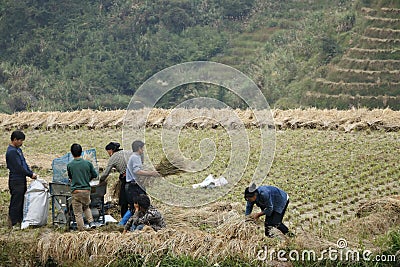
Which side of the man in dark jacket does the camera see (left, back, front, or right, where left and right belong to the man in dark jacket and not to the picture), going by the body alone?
right

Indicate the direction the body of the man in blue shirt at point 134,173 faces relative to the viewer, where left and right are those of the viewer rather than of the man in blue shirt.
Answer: facing to the right of the viewer

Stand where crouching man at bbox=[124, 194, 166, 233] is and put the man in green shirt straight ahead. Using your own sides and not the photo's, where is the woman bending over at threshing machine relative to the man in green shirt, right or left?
right

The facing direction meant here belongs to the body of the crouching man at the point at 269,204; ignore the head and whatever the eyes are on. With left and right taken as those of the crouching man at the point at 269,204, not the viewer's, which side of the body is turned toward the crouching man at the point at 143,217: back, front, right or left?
front

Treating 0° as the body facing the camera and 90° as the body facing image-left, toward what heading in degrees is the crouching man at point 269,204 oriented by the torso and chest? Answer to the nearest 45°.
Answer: approximately 90°

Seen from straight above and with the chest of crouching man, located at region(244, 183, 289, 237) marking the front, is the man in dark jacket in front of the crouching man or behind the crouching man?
in front
